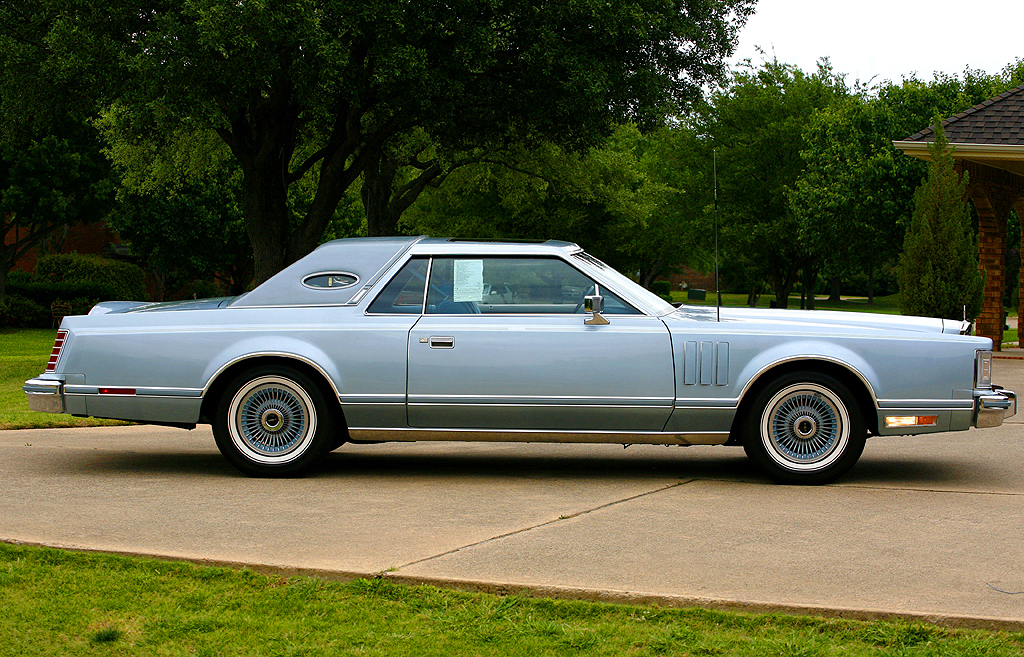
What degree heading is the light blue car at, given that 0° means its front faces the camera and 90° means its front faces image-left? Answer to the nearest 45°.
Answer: approximately 270°

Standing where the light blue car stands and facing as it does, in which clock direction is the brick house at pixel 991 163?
The brick house is roughly at 10 o'clock from the light blue car.

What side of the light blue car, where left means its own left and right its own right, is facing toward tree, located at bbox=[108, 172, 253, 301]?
left

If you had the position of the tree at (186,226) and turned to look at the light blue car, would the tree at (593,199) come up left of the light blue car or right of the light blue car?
left

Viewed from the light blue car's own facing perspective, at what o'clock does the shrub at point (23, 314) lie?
The shrub is roughly at 8 o'clock from the light blue car.

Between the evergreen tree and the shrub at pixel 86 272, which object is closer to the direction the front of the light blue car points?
the evergreen tree

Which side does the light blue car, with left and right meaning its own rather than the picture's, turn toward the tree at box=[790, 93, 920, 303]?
left
